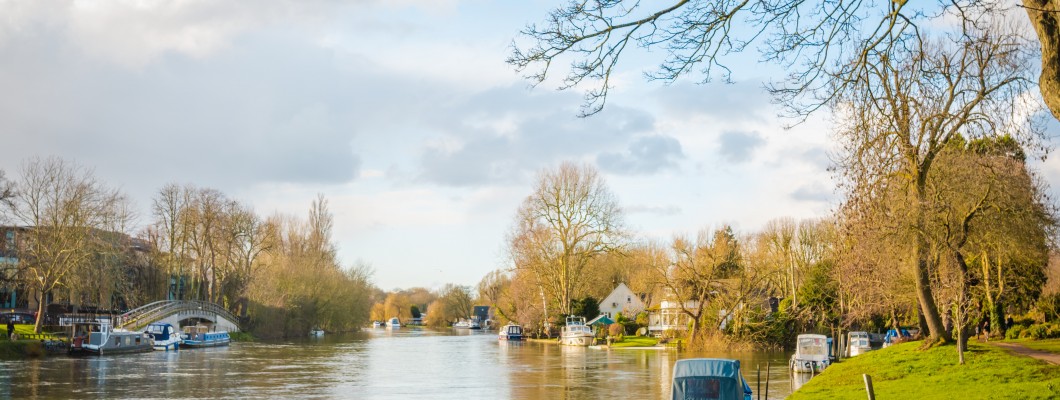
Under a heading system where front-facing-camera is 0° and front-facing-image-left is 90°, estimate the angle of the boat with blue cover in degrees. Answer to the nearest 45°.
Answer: approximately 180°

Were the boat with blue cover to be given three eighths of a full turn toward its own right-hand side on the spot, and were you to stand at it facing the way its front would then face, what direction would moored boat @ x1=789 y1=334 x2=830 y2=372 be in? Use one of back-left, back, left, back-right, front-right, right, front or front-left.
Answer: back-left

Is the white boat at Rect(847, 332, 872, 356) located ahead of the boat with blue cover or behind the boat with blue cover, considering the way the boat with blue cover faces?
ahead
